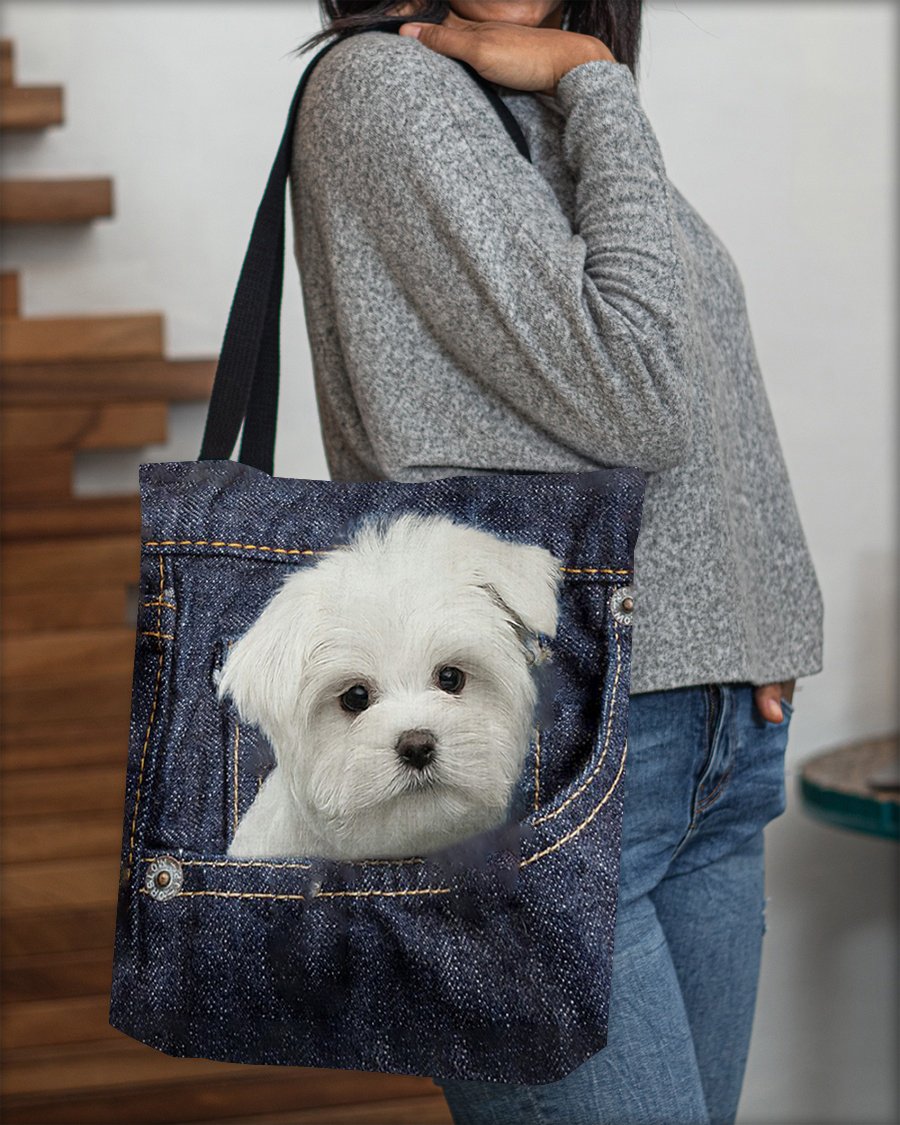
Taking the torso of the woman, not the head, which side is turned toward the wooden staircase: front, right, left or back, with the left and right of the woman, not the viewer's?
back

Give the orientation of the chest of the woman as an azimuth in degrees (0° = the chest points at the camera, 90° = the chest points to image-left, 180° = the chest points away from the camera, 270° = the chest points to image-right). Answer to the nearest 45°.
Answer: approximately 315°
